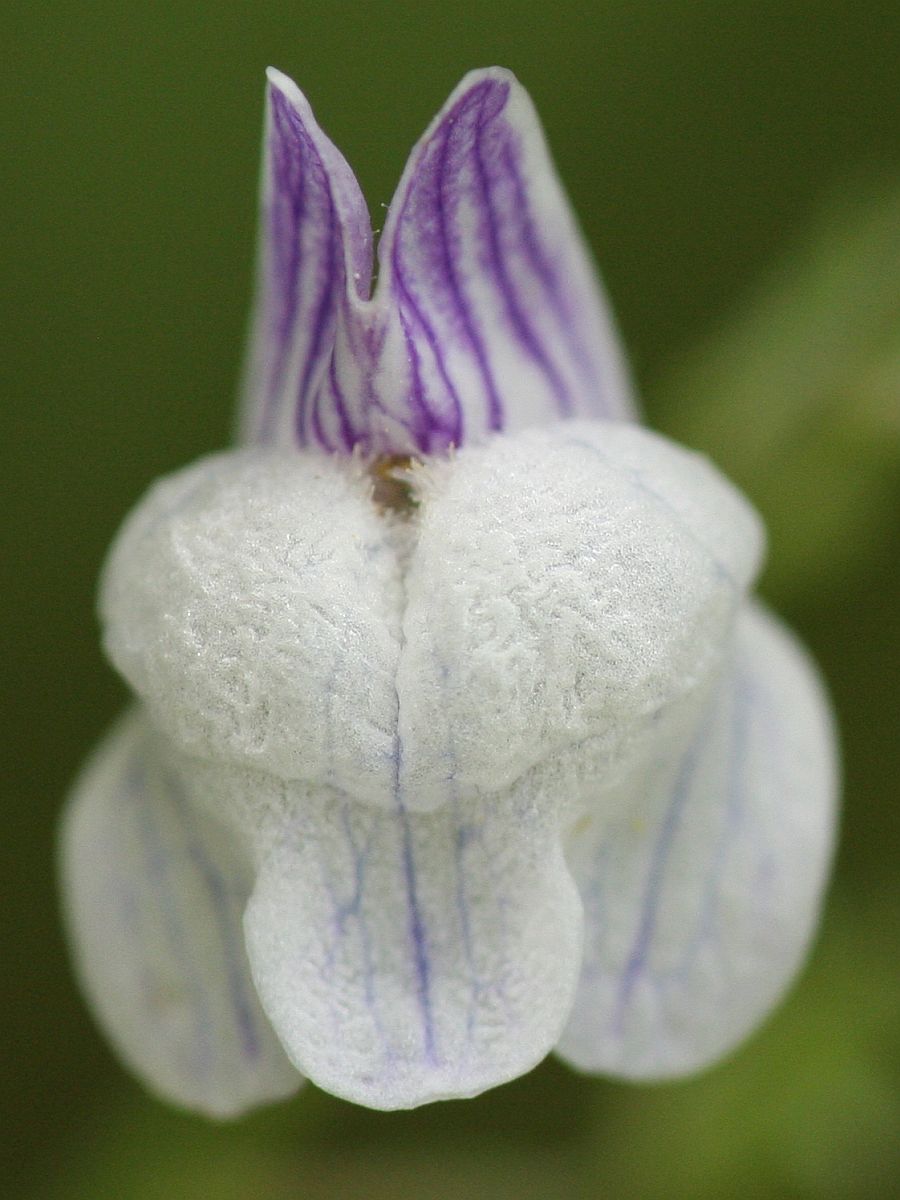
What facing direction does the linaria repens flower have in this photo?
toward the camera
